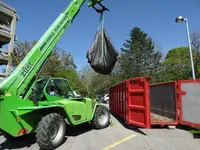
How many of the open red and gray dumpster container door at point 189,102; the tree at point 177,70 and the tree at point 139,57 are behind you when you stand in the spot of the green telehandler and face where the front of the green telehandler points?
0

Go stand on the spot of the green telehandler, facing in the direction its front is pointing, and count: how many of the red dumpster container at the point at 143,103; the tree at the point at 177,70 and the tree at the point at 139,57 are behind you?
0

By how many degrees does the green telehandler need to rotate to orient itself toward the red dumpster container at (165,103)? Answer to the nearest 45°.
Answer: approximately 45° to its right

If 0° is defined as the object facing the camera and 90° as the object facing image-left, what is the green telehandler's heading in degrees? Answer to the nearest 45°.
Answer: approximately 225°

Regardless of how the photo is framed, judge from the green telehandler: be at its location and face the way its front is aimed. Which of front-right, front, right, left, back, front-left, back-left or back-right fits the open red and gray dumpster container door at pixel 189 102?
front-right

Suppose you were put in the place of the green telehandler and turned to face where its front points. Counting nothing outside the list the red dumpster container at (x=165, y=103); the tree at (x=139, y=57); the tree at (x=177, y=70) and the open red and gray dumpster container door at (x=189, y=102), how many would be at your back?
0

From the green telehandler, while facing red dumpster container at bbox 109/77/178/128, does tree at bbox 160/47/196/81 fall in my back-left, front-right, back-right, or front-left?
front-left

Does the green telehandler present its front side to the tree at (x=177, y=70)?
yes

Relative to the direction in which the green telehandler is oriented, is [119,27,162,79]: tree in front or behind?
in front

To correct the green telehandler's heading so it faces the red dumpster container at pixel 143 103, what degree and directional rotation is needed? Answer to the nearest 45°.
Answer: approximately 45° to its right
